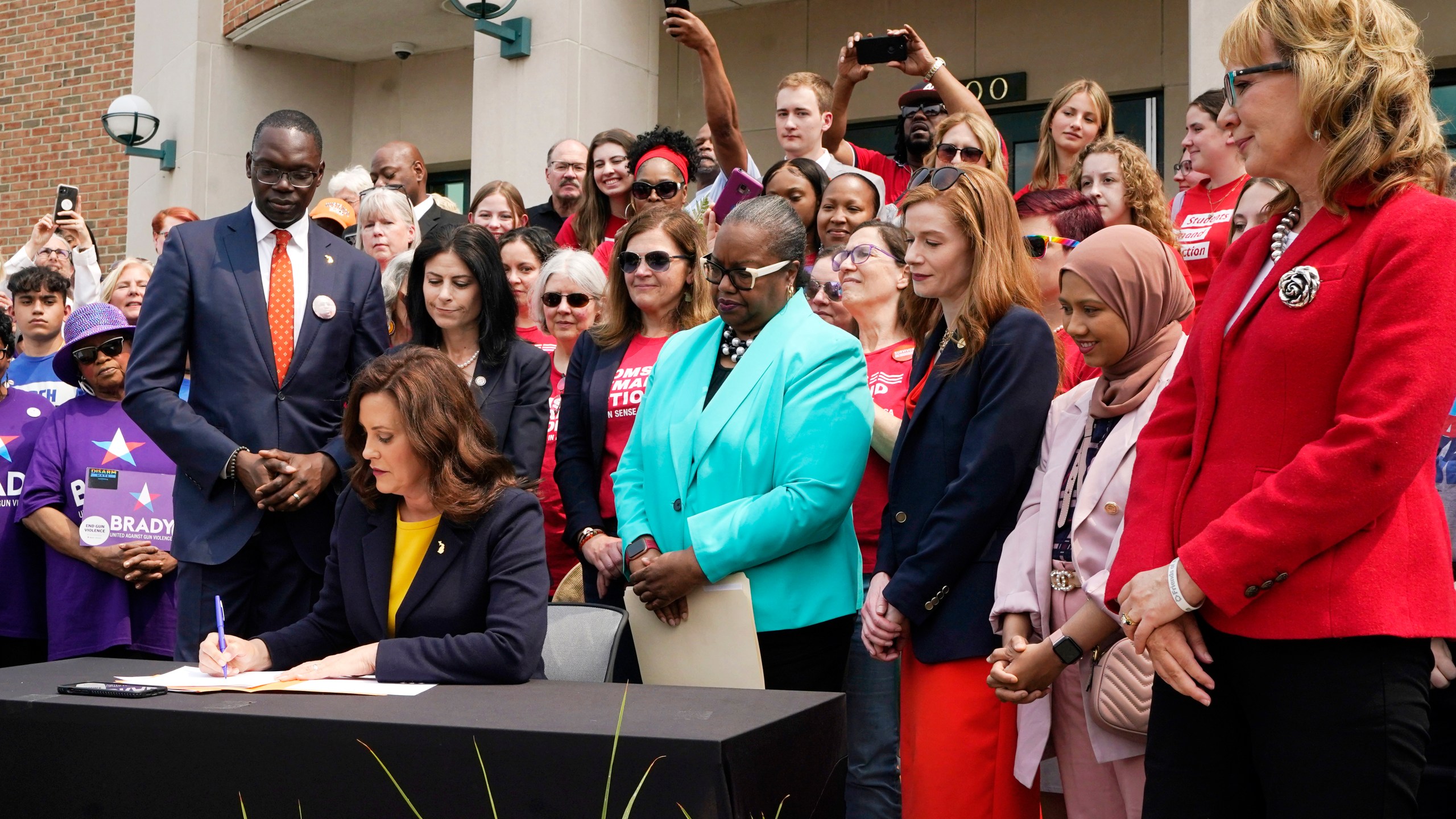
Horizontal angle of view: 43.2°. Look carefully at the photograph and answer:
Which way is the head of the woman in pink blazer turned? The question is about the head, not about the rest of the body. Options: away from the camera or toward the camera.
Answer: toward the camera

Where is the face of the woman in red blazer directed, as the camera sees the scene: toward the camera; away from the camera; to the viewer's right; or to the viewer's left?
to the viewer's left

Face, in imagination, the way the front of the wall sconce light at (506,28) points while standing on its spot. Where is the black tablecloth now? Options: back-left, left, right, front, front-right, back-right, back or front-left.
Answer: front-left

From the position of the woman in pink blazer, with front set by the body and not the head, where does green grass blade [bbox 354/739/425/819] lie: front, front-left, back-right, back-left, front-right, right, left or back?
front

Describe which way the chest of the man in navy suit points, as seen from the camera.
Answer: toward the camera

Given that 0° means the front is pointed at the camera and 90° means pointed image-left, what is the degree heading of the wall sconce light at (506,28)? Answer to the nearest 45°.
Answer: approximately 45°

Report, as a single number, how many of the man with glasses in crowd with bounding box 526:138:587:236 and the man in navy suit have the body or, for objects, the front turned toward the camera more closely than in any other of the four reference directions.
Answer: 2

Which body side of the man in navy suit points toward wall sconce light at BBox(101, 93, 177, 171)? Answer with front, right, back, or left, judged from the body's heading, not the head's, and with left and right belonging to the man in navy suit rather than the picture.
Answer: back

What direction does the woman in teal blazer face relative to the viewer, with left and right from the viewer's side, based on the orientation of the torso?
facing the viewer and to the left of the viewer

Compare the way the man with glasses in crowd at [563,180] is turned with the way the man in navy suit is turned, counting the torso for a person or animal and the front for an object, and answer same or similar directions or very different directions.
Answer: same or similar directions

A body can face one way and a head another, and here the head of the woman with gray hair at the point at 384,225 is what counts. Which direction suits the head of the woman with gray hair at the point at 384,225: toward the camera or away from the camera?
toward the camera

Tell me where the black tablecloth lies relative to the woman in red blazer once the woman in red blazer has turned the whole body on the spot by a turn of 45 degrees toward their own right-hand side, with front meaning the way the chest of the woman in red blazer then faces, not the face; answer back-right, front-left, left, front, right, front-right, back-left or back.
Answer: front

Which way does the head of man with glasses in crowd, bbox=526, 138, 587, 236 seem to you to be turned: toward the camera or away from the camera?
toward the camera

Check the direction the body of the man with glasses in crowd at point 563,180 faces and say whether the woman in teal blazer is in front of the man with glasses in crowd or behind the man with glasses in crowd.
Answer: in front

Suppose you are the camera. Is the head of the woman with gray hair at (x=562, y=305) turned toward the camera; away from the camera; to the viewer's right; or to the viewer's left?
toward the camera
